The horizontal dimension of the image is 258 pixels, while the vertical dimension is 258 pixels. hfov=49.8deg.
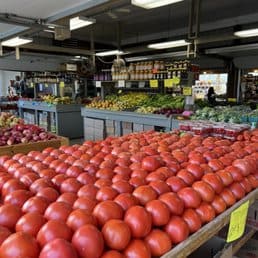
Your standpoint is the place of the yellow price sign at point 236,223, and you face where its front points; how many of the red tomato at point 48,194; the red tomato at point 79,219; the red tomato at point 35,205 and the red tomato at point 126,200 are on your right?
4

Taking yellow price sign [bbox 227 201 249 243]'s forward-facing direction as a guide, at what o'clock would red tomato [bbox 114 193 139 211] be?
The red tomato is roughly at 3 o'clock from the yellow price sign.

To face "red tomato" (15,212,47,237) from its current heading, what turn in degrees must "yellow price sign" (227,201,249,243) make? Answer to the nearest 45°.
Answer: approximately 90° to its right

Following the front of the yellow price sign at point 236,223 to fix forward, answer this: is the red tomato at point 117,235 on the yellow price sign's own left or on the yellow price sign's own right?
on the yellow price sign's own right

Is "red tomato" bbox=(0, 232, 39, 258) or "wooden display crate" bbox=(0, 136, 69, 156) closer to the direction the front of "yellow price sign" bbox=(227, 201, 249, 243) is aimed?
the red tomato

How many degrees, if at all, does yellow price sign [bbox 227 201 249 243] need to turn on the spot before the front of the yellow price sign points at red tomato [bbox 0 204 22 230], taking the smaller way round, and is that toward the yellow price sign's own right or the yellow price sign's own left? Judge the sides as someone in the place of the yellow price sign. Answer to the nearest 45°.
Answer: approximately 90° to the yellow price sign's own right

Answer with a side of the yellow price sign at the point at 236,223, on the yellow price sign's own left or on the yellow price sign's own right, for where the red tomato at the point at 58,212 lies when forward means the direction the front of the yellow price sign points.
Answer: on the yellow price sign's own right

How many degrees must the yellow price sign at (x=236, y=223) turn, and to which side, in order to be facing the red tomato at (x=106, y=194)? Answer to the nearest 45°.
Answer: approximately 90° to its right

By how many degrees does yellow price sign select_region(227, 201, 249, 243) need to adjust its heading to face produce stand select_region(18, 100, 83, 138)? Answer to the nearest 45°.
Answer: approximately 180°

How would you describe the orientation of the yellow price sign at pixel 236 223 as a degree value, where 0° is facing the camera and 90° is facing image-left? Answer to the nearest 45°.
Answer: approximately 315°

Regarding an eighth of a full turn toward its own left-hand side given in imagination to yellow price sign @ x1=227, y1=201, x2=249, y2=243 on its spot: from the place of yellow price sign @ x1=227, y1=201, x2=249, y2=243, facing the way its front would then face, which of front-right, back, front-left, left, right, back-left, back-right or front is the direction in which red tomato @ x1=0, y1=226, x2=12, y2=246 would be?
back-right

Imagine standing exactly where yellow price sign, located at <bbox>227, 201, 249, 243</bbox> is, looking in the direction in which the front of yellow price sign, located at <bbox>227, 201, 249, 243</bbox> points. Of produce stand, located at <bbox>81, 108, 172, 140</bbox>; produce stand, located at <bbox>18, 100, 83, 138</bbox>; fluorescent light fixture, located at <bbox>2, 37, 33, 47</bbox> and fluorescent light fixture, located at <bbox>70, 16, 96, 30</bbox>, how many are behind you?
4

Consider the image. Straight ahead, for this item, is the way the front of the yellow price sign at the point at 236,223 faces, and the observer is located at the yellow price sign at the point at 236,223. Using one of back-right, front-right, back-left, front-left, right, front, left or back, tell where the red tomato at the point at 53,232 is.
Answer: right
